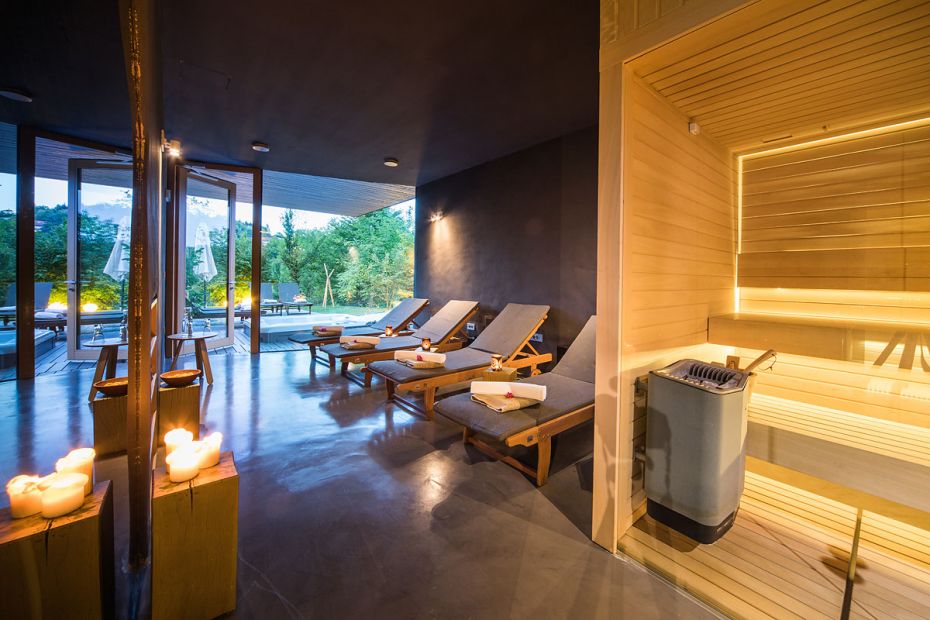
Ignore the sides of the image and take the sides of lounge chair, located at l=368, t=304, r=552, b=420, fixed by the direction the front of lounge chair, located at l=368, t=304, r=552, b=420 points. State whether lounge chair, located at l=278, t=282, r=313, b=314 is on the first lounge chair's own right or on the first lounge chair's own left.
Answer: on the first lounge chair's own right

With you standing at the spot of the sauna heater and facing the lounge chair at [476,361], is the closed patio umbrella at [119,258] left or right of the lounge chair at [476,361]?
left

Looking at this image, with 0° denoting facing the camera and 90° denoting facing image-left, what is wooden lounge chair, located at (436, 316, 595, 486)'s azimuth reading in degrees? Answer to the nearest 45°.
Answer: approximately 45°

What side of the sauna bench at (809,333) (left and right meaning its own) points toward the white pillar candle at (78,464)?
front

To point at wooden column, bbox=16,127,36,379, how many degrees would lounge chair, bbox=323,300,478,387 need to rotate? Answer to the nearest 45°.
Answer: approximately 45° to its right

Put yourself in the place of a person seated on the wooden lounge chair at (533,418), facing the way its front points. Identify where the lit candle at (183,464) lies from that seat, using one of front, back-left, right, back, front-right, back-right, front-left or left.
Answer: front

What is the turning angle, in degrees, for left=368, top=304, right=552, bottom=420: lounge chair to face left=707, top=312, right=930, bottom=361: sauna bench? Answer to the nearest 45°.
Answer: approximately 90° to its left

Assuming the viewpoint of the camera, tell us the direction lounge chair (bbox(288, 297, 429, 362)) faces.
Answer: facing the viewer and to the left of the viewer

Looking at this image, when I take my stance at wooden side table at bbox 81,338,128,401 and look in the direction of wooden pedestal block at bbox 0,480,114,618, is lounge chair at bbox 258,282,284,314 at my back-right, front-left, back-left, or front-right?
back-left

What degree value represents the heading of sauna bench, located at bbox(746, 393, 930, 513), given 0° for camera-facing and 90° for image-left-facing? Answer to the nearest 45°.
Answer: approximately 45°

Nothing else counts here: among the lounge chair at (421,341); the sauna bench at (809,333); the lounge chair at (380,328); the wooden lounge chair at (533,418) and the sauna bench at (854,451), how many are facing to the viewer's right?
0
